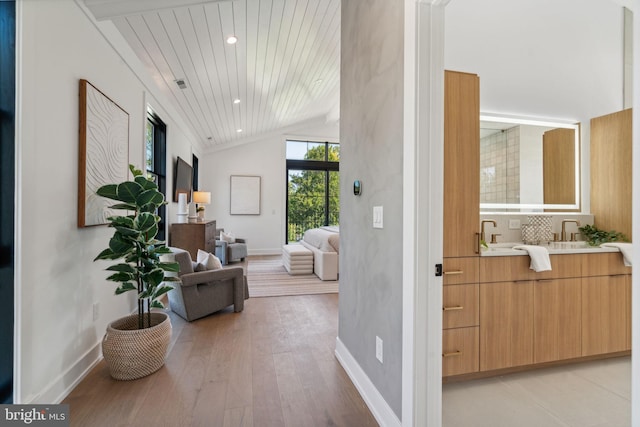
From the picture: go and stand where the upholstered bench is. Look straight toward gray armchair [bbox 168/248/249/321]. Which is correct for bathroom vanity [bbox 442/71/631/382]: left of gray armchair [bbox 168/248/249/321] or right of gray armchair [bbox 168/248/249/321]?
left

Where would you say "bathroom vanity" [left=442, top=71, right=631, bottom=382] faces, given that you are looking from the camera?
facing the viewer and to the right of the viewer

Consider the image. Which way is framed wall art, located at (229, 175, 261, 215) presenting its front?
toward the camera

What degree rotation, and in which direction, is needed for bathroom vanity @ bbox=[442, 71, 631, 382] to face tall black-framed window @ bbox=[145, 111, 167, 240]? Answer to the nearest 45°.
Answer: approximately 135° to its right

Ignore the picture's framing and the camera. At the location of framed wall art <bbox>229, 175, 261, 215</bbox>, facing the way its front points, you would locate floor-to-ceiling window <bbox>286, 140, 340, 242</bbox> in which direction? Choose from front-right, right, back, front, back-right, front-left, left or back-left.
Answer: left

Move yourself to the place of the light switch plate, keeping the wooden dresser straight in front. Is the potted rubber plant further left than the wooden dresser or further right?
left

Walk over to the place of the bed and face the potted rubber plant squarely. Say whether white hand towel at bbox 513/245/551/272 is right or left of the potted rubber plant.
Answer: left

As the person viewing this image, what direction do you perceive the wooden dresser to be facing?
facing to the right of the viewer

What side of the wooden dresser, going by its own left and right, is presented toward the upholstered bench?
front

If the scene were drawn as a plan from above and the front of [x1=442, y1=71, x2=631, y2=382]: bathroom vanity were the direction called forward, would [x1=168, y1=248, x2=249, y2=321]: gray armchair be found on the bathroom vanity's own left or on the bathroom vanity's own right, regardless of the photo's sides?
on the bathroom vanity's own right

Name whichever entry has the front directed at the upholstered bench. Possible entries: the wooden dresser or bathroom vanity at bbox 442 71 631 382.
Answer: the wooden dresser

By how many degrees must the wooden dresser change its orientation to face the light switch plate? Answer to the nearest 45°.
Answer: approximately 90° to its right

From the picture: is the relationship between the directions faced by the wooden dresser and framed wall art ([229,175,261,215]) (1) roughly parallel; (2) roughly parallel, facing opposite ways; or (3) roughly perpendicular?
roughly perpendicular

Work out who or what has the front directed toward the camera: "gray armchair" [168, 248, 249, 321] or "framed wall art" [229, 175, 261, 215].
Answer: the framed wall art
